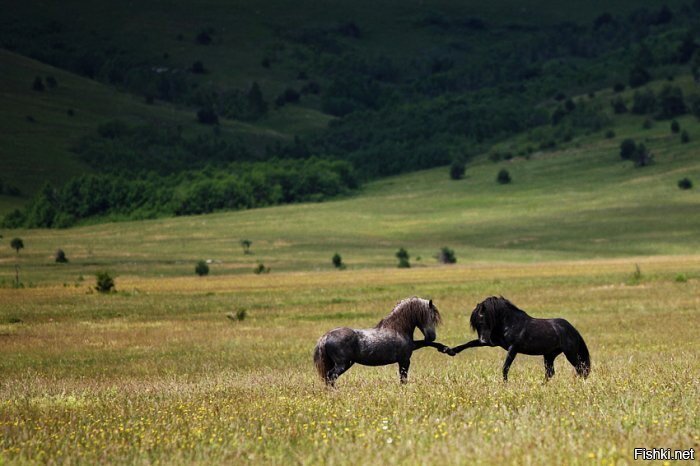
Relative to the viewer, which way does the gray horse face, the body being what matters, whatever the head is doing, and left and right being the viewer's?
facing to the right of the viewer

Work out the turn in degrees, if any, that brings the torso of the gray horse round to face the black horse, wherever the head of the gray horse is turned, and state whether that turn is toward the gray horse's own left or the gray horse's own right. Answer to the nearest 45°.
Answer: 0° — it already faces it

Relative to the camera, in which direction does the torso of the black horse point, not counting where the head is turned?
to the viewer's left

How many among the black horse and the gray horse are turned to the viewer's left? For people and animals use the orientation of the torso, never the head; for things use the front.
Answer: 1

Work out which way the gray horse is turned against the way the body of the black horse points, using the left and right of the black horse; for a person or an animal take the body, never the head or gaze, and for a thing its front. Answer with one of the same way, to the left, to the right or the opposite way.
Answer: the opposite way

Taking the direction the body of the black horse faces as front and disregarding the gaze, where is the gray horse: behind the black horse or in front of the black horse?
in front
